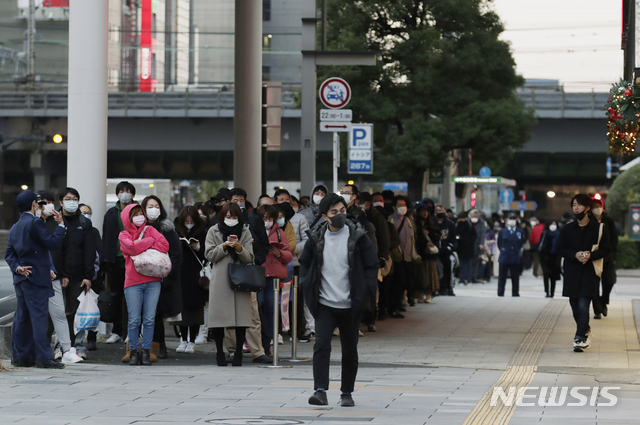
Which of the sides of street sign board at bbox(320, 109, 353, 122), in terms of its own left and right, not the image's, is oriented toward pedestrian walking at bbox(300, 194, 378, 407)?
front

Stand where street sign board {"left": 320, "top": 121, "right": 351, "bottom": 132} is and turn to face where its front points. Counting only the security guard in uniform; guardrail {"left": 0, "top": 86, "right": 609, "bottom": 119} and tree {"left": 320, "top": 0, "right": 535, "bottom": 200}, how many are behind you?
2

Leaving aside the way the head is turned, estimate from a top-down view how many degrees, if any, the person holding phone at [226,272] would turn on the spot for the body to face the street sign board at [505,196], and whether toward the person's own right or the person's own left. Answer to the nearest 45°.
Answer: approximately 180°

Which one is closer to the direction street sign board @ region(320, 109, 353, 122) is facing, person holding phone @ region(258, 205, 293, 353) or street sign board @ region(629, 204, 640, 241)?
the person holding phone

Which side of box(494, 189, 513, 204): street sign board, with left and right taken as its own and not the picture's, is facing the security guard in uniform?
front

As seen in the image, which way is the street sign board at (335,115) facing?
toward the camera

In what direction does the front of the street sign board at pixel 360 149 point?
toward the camera

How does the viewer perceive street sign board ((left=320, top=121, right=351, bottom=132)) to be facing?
facing the viewer

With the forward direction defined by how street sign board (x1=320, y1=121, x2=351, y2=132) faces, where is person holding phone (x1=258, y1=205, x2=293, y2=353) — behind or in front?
in front
